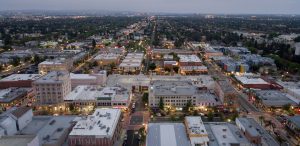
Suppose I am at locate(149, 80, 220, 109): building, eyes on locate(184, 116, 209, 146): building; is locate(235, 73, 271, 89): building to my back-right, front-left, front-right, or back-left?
back-left

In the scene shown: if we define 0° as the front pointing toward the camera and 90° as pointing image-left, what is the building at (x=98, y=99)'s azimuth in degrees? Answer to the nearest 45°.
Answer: approximately 0°

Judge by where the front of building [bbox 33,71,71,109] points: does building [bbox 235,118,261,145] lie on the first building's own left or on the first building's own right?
on the first building's own left

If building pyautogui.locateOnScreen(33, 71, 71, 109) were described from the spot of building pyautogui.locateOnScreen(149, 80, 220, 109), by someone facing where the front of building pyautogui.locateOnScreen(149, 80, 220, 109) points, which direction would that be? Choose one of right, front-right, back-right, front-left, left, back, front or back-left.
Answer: right

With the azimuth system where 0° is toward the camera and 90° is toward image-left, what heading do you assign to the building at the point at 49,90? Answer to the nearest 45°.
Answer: approximately 0°

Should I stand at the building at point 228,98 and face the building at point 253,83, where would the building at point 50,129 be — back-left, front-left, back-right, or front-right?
back-left

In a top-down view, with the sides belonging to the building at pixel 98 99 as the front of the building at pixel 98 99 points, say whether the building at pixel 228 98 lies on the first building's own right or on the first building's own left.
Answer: on the first building's own left

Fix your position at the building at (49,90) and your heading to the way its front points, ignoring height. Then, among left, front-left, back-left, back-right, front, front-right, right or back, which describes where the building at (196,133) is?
front-left
